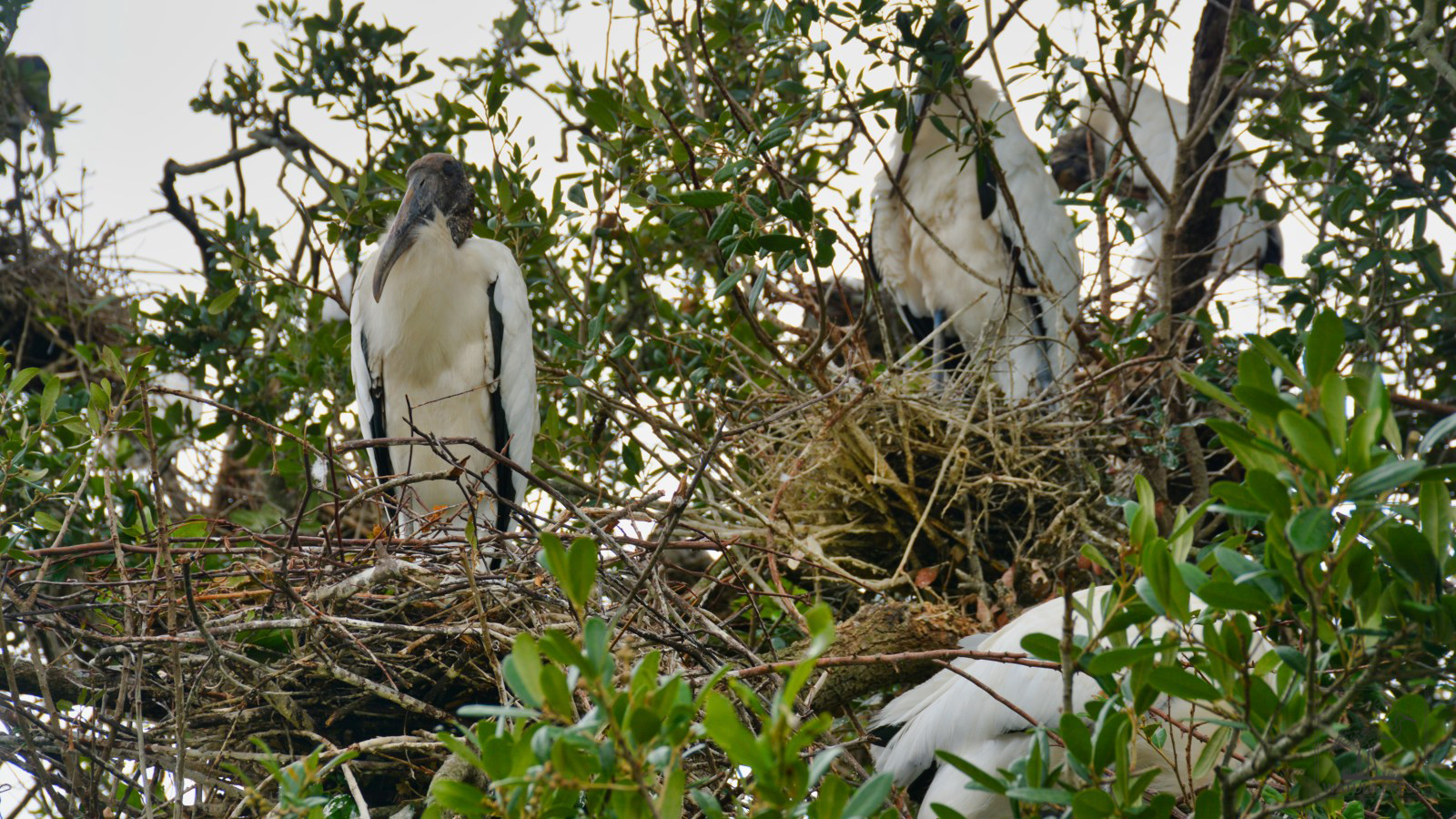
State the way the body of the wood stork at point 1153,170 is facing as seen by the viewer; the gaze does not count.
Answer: to the viewer's left

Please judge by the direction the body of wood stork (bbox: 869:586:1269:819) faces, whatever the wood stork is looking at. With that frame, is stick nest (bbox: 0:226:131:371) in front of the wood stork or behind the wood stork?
behind

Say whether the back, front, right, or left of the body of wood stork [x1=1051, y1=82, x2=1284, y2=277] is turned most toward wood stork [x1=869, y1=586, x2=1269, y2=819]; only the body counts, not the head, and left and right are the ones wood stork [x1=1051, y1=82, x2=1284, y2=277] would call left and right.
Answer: left

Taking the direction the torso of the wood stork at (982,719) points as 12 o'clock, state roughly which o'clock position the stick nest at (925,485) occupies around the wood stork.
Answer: The stick nest is roughly at 9 o'clock from the wood stork.

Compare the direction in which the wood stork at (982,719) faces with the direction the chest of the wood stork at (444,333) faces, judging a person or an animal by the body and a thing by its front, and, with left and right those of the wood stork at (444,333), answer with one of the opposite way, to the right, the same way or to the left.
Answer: to the left

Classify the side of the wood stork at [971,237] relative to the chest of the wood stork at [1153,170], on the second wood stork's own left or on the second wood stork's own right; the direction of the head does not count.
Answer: on the second wood stork's own left

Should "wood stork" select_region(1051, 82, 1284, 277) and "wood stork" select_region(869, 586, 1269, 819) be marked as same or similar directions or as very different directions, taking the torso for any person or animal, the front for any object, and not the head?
very different directions

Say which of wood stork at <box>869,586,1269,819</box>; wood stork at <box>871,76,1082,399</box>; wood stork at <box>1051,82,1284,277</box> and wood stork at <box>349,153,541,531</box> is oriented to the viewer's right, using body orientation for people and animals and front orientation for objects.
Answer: wood stork at <box>869,586,1269,819</box>
